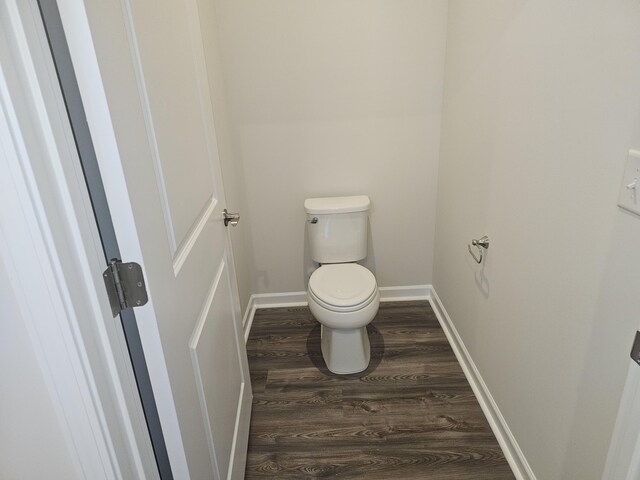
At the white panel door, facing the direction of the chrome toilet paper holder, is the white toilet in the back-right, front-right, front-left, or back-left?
front-left

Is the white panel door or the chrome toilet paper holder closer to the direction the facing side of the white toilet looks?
the white panel door

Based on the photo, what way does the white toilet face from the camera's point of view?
toward the camera

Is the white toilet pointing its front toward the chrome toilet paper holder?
no

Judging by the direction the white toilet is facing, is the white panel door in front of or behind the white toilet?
in front

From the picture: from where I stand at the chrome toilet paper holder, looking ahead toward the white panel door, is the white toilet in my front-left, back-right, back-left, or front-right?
front-right

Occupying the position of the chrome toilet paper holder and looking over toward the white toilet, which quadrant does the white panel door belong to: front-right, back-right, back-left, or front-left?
front-left

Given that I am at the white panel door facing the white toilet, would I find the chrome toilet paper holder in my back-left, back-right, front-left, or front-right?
front-right
